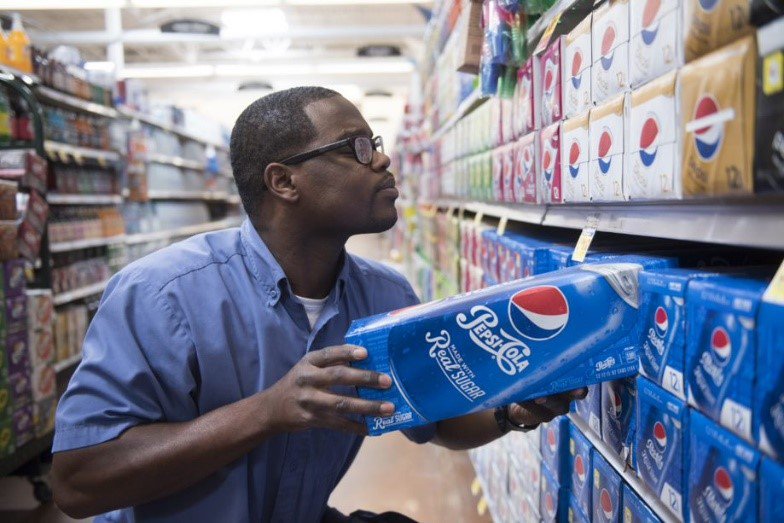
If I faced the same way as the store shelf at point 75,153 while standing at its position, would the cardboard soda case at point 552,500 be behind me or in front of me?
in front

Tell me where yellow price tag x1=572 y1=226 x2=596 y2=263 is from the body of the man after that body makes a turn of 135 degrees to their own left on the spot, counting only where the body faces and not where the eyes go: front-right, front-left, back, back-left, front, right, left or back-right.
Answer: right

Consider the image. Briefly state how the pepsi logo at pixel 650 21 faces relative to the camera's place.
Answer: facing the viewer and to the left of the viewer

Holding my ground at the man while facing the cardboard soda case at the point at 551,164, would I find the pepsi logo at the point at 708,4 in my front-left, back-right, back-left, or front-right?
front-right

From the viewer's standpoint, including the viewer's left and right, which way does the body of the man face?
facing the viewer and to the right of the viewer

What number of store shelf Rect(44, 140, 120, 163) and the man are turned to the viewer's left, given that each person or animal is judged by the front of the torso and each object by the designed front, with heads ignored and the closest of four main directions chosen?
0

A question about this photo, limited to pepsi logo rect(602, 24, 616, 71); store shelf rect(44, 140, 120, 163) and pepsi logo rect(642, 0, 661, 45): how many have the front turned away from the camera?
0

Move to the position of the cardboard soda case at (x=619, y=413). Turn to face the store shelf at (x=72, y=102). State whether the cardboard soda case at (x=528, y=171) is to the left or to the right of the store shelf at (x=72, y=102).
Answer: right

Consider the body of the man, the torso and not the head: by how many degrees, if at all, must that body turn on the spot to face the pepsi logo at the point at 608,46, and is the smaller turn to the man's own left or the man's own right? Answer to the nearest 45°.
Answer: approximately 45° to the man's own left

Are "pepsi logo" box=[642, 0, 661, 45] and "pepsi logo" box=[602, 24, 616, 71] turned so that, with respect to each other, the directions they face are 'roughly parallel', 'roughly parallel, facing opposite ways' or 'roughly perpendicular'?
roughly parallel

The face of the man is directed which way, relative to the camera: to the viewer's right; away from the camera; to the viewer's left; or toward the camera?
to the viewer's right

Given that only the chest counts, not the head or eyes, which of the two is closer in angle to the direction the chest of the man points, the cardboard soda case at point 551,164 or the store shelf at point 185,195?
the cardboard soda case

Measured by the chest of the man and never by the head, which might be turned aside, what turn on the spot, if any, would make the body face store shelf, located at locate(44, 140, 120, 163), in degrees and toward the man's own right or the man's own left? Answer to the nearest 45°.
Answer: approximately 135° to the man's own left

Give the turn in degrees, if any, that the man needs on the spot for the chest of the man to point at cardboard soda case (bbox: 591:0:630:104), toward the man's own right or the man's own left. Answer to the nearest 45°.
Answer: approximately 45° to the man's own left

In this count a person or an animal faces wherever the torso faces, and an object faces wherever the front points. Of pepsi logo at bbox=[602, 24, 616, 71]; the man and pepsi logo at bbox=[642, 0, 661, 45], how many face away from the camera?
0

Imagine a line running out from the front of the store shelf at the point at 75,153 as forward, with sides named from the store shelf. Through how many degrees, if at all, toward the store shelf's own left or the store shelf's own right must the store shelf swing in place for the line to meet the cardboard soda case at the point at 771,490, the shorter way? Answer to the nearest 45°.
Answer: approximately 45° to the store shelf's own right
